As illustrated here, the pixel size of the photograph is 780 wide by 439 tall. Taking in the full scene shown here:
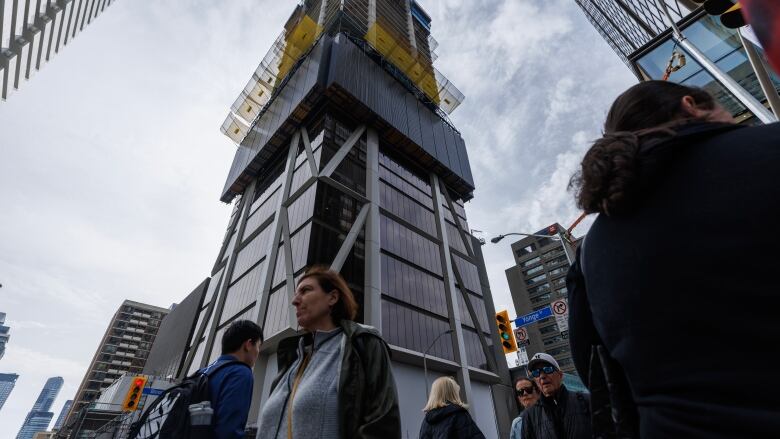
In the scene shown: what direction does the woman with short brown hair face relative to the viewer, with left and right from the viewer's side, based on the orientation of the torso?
facing the viewer and to the left of the viewer

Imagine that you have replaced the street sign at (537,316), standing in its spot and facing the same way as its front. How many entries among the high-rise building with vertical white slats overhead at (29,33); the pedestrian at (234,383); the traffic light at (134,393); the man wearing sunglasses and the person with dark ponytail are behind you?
0

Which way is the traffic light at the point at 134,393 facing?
toward the camera

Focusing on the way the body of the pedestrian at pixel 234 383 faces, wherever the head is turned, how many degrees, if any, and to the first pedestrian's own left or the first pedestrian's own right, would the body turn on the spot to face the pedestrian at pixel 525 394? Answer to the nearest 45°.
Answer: approximately 45° to the first pedestrian's own right

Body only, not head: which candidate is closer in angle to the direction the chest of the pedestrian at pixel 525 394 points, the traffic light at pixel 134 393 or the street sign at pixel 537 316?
the traffic light

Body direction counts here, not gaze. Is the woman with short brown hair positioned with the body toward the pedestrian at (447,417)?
no

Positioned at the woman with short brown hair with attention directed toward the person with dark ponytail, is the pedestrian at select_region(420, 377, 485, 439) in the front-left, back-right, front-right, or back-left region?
back-left

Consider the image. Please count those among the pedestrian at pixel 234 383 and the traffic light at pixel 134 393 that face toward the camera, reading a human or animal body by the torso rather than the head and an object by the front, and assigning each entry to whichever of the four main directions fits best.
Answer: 1

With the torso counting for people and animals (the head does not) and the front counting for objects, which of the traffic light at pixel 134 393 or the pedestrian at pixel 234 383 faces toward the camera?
the traffic light

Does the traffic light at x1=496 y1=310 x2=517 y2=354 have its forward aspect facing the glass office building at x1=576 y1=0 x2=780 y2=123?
no

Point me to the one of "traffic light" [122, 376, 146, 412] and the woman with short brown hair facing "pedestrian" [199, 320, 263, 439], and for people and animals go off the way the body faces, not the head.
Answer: the traffic light

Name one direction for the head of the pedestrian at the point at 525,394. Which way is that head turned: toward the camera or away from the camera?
toward the camera

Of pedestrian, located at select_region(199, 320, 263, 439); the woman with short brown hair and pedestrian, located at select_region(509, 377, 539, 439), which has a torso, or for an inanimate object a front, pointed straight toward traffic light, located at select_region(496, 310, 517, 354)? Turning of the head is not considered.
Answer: pedestrian, located at select_region(199, 320, 263, 439)

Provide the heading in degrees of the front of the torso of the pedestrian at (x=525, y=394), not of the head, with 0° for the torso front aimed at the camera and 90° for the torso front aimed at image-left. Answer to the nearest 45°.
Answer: approximately 45°

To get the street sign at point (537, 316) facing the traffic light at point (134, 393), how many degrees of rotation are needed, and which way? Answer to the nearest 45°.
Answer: approximately 45° to its right
